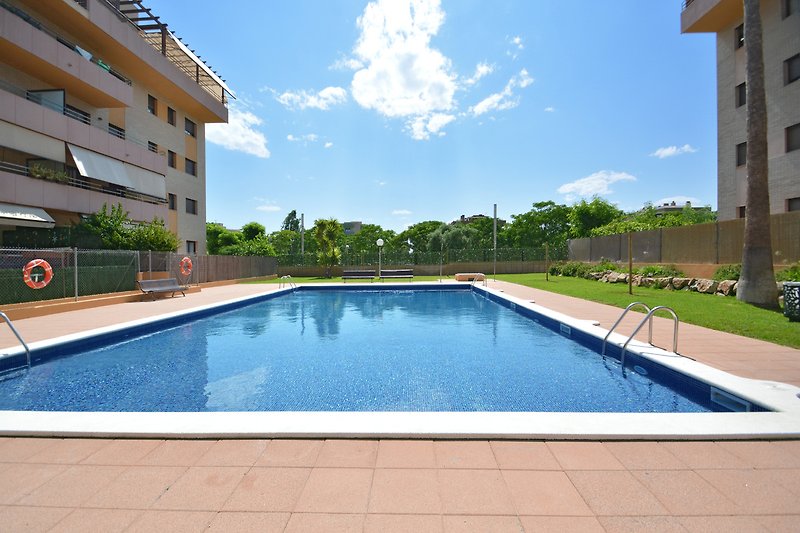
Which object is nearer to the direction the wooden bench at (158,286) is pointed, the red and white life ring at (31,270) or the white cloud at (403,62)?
the white cloud

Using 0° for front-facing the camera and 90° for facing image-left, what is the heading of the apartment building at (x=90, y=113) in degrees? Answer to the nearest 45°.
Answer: approximately 315°

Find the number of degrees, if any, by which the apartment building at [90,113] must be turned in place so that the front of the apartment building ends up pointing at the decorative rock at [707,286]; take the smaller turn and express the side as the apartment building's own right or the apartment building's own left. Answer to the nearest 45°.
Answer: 0° — it already faces it

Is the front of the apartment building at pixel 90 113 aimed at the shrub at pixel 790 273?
yes

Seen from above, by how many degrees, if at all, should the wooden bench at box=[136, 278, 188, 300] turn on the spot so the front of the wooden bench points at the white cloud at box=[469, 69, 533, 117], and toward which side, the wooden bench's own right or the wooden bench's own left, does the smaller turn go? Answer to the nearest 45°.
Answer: approximately 45° to the wooden bench's own left

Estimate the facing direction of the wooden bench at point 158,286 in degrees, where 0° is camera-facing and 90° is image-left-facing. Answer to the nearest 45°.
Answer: approximately 315°
